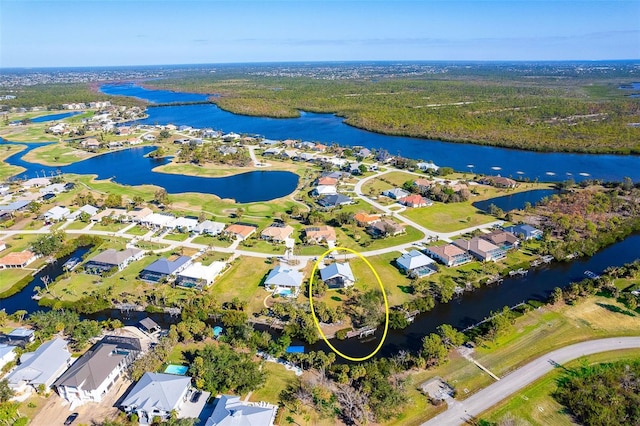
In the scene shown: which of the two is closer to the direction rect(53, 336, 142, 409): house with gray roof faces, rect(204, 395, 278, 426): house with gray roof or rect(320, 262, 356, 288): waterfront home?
the house with gray roof

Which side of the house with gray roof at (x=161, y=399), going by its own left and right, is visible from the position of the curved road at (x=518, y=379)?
left

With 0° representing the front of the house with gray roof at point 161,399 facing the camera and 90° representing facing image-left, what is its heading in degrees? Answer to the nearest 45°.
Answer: approximately 0°

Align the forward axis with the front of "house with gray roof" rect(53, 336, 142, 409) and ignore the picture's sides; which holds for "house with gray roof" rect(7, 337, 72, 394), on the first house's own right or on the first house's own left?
on the first house's own right

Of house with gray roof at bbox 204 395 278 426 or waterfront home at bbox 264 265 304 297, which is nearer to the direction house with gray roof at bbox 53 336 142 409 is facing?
the house with gray roof

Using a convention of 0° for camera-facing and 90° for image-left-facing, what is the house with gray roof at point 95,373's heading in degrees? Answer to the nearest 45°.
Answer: approximately 45°

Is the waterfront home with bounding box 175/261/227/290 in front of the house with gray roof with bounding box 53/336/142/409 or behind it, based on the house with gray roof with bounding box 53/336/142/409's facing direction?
behind

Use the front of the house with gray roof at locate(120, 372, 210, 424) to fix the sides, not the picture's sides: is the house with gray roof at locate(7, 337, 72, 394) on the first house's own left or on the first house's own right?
on the first house's own right

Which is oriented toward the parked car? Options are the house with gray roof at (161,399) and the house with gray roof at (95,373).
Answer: the house with gray roof at (95,373)

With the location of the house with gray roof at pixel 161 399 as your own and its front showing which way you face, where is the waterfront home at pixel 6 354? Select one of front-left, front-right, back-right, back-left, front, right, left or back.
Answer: back-right

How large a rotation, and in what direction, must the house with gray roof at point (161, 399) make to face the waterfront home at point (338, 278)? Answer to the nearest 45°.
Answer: approximately 135° to its left

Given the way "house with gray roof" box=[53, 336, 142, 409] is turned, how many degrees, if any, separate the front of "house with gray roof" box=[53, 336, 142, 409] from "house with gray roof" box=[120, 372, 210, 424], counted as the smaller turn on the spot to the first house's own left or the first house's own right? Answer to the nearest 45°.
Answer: approximately 90° to the first house's own left

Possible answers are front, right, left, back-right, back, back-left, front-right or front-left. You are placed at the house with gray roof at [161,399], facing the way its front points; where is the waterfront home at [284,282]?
back-left
